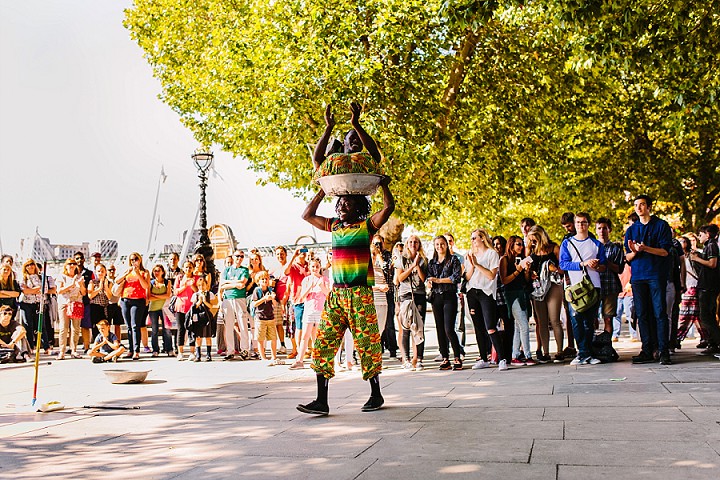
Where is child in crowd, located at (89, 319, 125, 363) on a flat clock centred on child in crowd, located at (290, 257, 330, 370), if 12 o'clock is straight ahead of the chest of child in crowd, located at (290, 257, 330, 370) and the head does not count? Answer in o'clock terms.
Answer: child in crowd, located at (89, 319, 125, 363) is roughly at 4 o'clock from child in crowd, located at (290, 257, 330, 370).

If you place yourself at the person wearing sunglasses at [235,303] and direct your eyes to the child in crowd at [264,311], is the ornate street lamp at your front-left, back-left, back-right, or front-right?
back-left

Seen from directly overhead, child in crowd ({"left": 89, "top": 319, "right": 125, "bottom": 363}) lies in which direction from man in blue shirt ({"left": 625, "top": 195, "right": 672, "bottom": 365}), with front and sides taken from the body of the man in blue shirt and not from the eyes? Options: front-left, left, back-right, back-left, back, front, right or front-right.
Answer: front-right

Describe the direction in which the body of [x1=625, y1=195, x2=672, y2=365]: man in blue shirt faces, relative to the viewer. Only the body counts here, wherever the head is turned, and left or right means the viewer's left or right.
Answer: facing the viewer and to the left of the viewer

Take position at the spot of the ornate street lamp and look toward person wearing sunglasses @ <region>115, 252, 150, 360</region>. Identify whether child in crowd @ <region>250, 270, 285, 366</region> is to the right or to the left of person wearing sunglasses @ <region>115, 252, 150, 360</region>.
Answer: left

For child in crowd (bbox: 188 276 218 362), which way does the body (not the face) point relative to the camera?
toward the camera

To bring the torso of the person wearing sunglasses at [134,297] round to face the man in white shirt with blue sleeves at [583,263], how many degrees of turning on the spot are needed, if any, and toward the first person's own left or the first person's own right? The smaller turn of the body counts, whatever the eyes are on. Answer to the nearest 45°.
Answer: approximately 45° to the first person's own left

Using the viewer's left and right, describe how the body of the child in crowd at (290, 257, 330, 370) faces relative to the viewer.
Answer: facing the viewer

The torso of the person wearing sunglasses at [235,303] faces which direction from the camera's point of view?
toward the camera

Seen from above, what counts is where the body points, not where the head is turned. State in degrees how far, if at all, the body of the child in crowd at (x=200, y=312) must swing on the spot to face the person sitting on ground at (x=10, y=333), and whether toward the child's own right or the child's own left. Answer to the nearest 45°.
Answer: approximately 90° to the child's own right

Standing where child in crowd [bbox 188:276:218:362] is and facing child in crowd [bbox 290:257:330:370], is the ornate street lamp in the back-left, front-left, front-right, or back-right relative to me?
back-left
